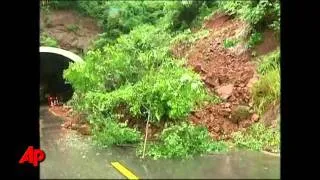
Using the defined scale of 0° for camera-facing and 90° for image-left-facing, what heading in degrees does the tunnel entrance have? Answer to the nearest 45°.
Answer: approximately 0°

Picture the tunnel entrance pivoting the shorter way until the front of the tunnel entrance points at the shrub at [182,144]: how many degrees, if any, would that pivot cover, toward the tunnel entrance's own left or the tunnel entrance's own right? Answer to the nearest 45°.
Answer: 0° — it already faces it

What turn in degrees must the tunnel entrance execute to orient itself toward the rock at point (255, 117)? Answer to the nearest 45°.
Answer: approximately 45° to its left

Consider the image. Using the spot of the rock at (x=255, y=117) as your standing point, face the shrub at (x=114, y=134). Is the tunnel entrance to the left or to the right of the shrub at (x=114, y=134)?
right

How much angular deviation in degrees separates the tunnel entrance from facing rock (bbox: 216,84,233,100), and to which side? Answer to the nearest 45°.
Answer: approximately 45° to its left
